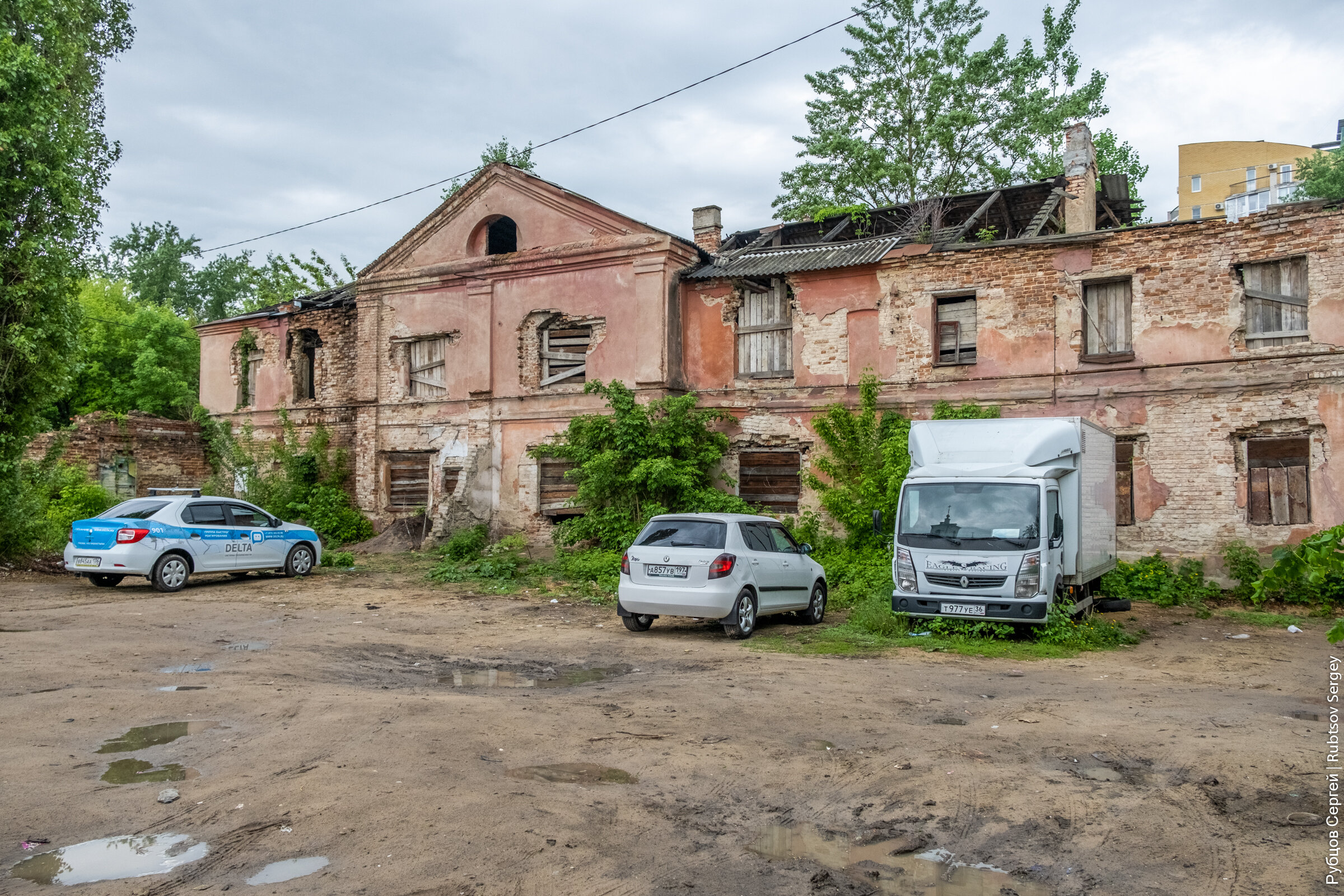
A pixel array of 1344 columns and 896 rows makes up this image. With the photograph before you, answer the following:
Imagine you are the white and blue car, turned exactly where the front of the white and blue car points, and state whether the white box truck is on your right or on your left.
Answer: on your right

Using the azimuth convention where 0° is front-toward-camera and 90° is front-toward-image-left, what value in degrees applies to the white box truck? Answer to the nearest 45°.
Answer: approximately 0°

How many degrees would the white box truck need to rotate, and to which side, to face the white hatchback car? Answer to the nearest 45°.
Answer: approximately 90° to its right

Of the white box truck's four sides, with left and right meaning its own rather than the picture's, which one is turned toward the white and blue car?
right

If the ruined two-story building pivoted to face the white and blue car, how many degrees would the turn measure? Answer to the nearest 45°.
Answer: approximately 45° to its right

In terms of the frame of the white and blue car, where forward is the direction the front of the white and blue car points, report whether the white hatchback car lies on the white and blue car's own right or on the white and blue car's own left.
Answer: on the white and blue car's own right

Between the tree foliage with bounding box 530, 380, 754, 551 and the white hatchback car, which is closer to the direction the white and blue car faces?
the tree foliage

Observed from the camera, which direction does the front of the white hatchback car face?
facing away from the viewer and to the right of the viewer

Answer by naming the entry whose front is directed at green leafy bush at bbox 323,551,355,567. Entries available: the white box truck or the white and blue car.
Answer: the white and blue car

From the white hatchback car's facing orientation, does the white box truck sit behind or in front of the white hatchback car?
in front

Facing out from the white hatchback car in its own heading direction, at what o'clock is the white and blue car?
The white and blue car is roughly at 8 o'clock from the white hatchback car.

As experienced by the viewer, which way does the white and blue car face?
facing away from the viewer and to the right of the viewer

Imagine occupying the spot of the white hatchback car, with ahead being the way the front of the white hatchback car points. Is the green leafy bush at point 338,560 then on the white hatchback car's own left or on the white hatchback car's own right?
on the white hatchback car's own left
